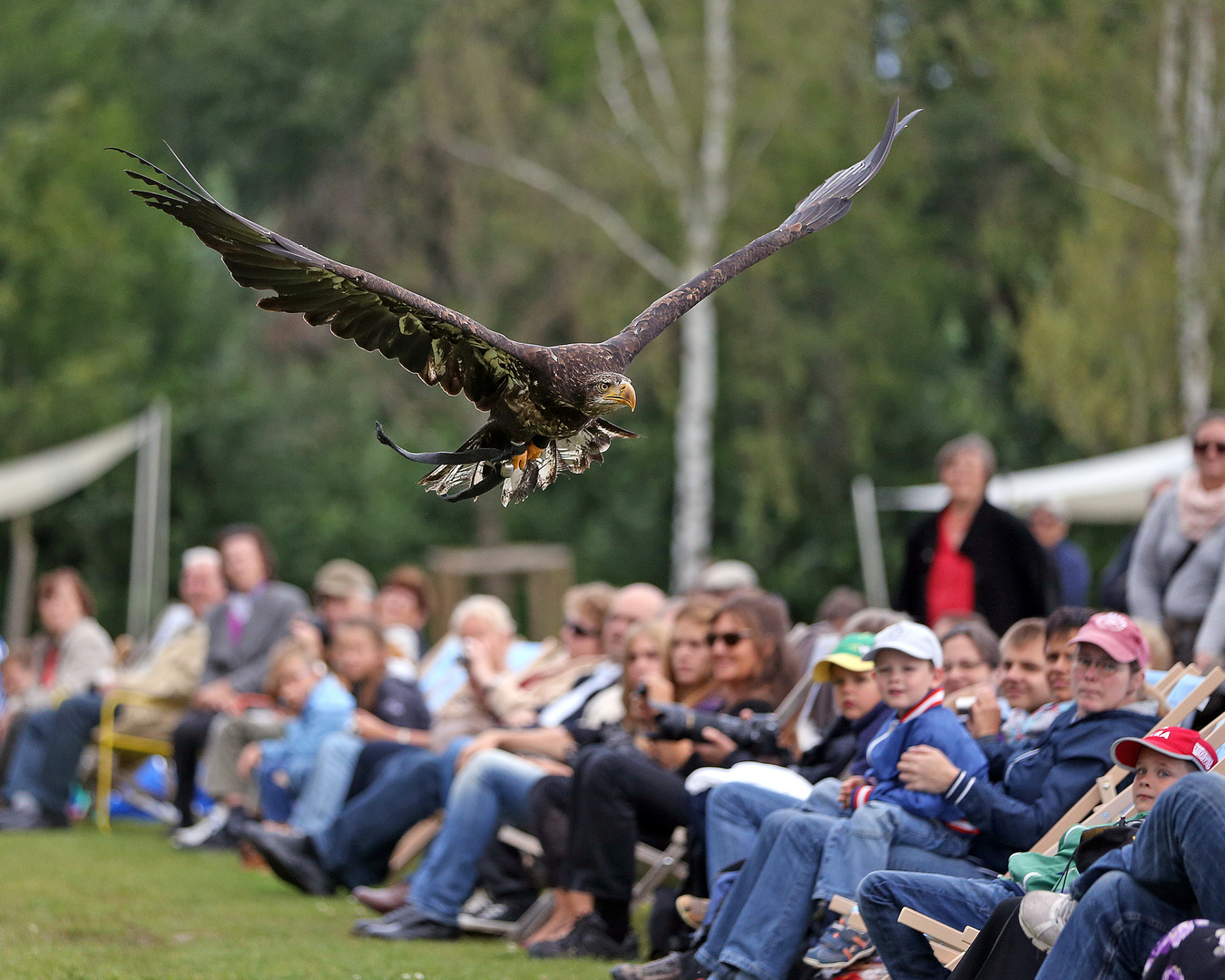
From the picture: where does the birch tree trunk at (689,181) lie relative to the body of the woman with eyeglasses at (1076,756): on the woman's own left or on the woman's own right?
on the woman's own right

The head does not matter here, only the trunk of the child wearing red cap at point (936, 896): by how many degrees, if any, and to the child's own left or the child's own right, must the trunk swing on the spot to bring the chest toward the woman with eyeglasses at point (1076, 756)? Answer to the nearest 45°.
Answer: approximately 135° to the child's own right

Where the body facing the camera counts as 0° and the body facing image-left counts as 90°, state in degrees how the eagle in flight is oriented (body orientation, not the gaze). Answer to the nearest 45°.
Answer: approximately 315°

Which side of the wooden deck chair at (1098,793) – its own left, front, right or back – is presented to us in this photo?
left

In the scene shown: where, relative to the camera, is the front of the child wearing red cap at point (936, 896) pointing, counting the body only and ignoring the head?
to the viewer's left

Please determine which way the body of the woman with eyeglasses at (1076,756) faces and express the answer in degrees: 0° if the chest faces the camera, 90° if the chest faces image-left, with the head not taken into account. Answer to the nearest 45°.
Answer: approximately 45°

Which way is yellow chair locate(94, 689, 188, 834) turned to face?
to the viewer's left

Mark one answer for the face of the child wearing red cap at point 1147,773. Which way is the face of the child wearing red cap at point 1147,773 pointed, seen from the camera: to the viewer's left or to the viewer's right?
to the viewer's left
